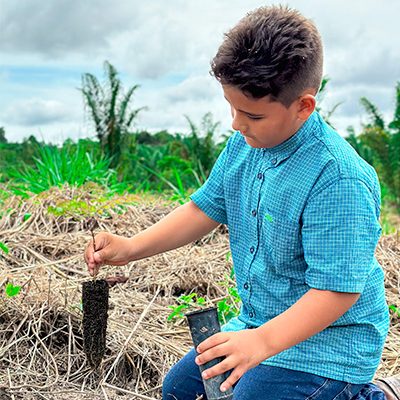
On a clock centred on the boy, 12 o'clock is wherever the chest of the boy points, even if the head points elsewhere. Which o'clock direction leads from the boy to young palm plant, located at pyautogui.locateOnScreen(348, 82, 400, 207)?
The young palm plant is roughly at 5 o'clock from the boy.

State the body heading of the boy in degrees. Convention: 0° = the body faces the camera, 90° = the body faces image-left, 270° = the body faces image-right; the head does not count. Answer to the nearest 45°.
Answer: approximately 45°
